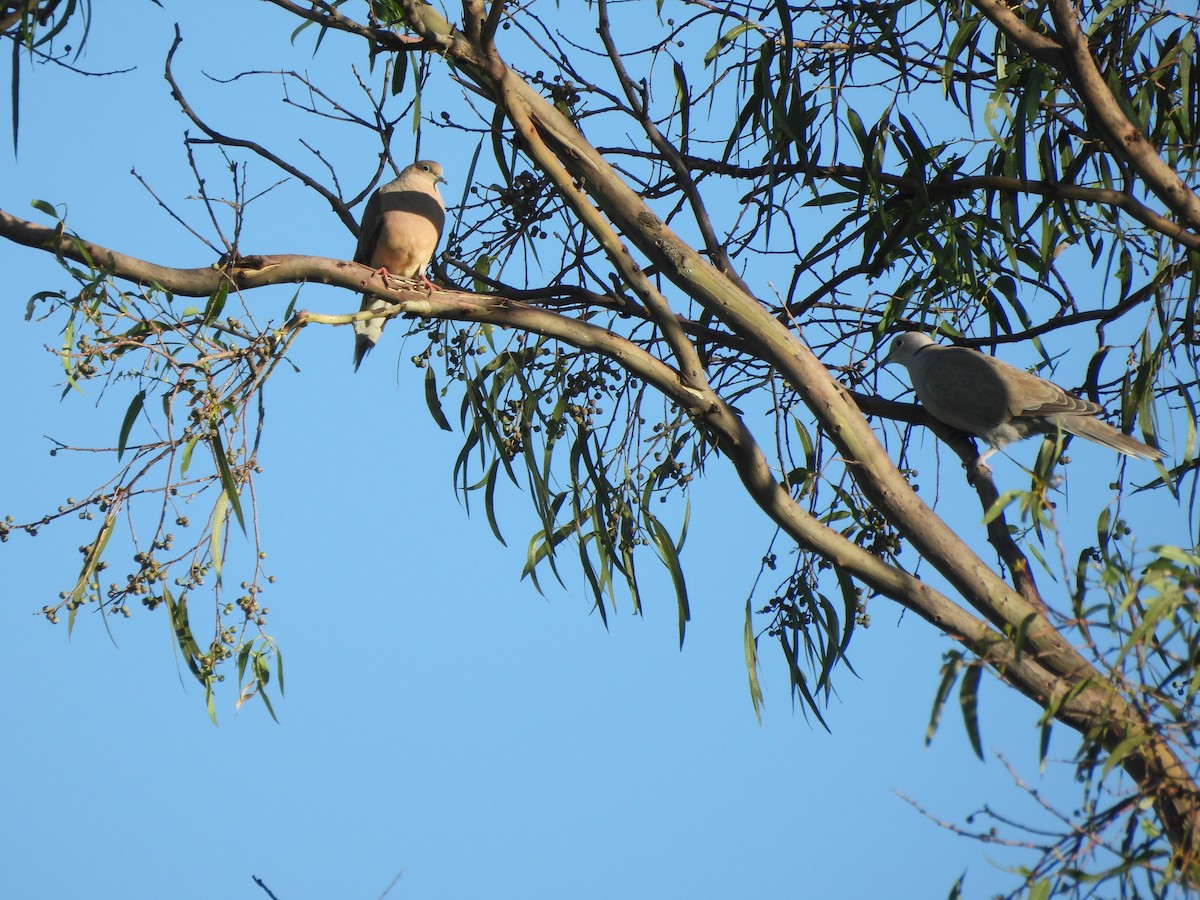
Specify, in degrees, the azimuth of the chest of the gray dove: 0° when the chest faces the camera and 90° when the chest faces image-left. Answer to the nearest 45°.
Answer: approximately 90°

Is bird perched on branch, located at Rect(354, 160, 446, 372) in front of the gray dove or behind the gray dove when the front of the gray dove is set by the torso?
in front

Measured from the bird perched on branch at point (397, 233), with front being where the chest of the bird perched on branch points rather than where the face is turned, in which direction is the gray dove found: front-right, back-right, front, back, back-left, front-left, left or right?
front-left

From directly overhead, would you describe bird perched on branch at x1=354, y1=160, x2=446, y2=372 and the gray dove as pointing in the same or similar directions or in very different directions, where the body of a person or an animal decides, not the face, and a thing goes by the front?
very different directions

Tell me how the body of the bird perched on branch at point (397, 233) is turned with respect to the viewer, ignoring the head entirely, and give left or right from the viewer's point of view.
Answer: facing the viewer and to the right of the viewer

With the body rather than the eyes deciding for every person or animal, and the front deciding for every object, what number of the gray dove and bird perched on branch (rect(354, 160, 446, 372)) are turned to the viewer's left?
1

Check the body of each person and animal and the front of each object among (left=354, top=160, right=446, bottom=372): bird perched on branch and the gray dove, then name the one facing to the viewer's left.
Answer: the gray dove
